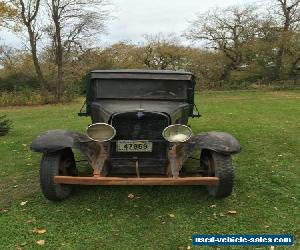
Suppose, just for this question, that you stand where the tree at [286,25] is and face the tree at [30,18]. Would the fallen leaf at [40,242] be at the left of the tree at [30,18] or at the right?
left

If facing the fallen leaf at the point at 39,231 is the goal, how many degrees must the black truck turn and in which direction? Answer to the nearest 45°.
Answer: approximately 45° to its right

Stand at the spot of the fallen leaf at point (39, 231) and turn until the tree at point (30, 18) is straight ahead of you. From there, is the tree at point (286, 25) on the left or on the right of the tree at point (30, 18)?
right

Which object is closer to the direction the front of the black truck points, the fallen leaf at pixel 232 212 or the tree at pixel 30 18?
the fallen leaf

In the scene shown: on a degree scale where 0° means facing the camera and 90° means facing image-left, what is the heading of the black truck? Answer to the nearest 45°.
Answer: approximately 0°

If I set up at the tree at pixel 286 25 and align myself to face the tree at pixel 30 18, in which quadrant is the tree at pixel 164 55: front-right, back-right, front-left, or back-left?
front-right

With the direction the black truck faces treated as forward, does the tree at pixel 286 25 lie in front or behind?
behind

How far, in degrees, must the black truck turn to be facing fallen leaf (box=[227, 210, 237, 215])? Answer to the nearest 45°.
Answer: approximately 45° to its left

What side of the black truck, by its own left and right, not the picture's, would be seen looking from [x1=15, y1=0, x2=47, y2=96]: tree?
back
